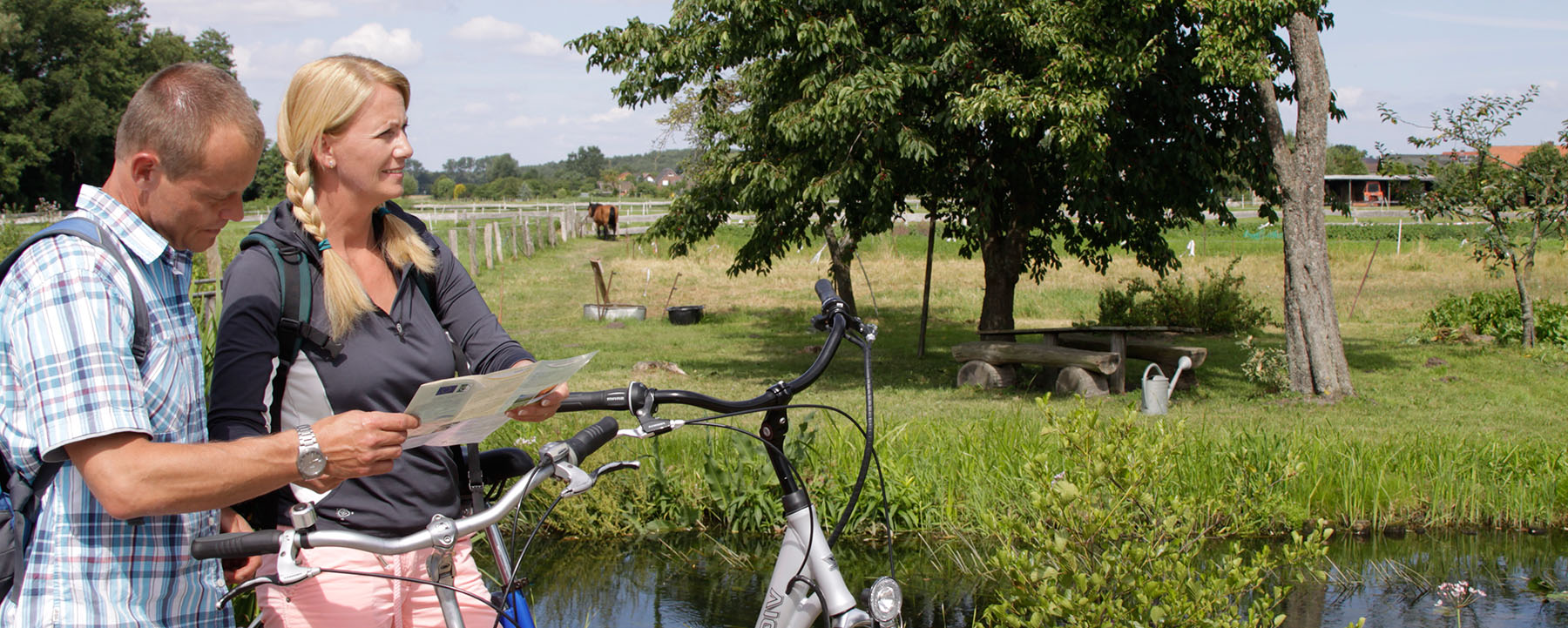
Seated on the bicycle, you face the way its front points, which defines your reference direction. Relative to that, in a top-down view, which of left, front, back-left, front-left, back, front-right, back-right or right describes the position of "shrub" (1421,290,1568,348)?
left

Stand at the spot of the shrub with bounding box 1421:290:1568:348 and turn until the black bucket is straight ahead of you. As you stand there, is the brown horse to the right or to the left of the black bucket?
right

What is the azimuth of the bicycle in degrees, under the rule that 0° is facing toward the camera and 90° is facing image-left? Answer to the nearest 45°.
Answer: approximately 315°

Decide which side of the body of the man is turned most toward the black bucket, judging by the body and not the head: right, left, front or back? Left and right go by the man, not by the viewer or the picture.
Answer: left

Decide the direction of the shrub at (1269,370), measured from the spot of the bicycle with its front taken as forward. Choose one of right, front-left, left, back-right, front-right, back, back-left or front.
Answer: left

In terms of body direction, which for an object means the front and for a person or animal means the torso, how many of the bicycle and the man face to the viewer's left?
0

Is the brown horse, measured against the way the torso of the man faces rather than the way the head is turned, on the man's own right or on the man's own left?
on the man's own left

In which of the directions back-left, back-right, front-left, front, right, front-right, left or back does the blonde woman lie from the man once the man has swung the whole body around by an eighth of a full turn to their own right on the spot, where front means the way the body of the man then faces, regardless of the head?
left

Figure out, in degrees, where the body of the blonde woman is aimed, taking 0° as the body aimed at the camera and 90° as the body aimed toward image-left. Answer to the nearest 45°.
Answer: approximately 315°

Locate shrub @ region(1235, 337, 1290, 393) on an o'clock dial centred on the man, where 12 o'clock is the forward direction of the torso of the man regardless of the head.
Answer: The shrub is roughly at 11 o'clock from the man.

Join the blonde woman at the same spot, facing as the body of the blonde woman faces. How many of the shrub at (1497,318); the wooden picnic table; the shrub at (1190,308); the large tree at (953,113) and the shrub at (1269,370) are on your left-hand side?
5

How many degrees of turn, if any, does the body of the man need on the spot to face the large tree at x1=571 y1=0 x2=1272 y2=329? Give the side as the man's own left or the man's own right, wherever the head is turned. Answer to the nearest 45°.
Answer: approximately 45° to the man's own left

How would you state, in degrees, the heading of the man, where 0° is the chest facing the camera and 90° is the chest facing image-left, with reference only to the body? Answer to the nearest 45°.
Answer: approximately 270°

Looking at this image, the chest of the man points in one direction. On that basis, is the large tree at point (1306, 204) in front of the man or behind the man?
in front
